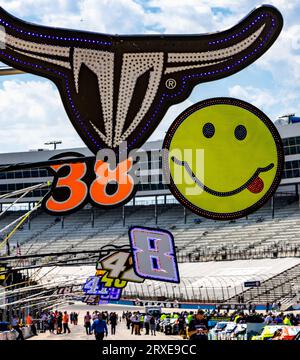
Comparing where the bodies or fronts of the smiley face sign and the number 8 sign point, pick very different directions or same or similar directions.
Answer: same or similar directions

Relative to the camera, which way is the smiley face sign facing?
toward the camera

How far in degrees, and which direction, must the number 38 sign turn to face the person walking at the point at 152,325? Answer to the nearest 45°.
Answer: approximately 180°

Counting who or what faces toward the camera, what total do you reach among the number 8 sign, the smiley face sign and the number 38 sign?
3

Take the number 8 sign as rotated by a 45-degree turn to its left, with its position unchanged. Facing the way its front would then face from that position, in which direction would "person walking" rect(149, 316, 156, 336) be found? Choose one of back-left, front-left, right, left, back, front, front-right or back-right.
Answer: back-left

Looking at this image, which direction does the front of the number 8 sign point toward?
toward the camera

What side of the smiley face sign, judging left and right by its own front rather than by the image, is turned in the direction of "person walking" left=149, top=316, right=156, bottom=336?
back

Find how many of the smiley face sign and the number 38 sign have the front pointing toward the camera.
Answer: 2

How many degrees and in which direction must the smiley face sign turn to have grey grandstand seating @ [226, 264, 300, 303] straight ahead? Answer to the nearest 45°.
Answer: approximately 180°

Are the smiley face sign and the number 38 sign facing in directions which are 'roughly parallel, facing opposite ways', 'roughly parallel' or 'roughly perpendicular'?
roughly parallel

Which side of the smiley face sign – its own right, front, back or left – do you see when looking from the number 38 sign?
right
